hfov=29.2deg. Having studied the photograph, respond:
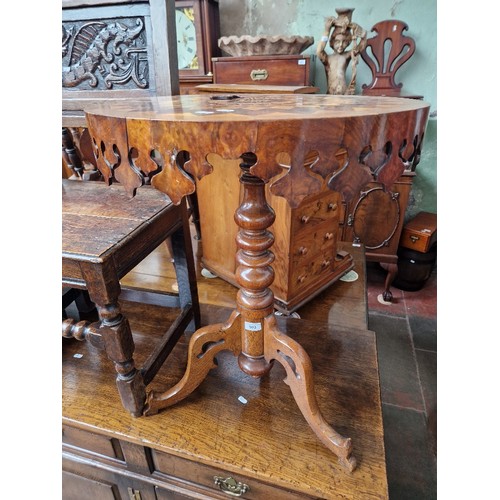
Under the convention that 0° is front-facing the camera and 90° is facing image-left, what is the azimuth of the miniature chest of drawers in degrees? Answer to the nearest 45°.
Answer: approximately 315°

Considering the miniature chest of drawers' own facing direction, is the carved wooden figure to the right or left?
on its left

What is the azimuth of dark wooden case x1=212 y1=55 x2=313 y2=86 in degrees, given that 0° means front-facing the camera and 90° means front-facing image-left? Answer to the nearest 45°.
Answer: approximately 0°

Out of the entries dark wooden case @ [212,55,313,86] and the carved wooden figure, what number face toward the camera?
2

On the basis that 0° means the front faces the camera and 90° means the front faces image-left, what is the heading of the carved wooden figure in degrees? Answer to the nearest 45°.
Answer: approximately 0°

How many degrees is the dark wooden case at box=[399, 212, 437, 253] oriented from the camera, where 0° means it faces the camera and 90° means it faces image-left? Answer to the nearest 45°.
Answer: approximately 45°

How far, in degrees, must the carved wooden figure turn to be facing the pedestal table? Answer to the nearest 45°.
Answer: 0° — it already faces it

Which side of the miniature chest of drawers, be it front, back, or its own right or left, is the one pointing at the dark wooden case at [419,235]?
left
